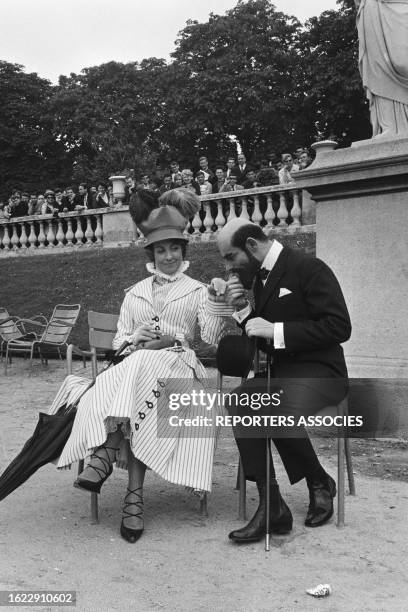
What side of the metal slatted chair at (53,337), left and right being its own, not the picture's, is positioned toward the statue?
left

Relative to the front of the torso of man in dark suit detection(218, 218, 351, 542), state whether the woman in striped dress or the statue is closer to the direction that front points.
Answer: the woman in striped dress

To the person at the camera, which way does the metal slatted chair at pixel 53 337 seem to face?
facing the viewer and to the left of the viewer

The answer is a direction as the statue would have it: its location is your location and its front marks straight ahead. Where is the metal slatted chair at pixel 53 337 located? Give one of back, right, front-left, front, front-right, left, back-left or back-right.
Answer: back-right

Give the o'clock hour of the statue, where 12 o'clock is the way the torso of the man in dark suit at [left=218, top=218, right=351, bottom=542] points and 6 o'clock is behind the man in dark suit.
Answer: The statue is roughly at 5 o'clock from the man in dark suit.

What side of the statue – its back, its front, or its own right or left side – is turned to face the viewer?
front

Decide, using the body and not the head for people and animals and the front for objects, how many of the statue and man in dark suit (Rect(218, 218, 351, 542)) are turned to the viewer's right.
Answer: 0

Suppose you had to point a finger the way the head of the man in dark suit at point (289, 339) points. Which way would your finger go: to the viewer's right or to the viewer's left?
to the viewer's left
